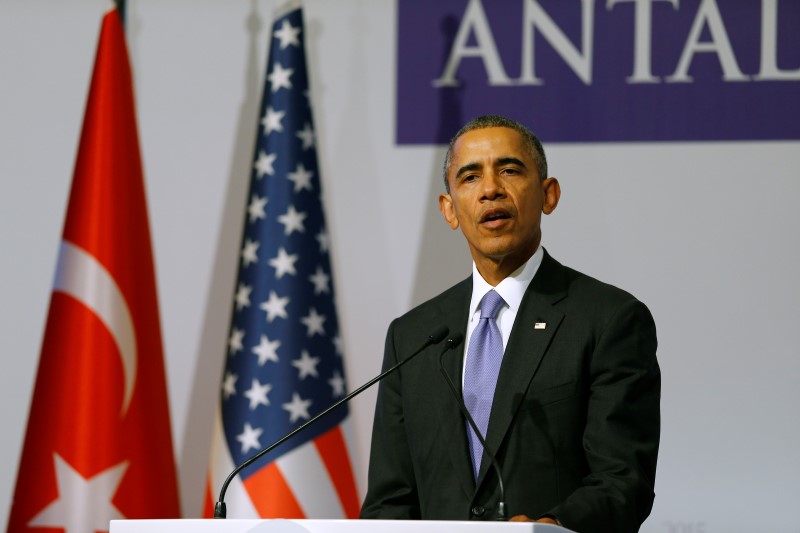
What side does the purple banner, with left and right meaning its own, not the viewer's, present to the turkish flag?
right

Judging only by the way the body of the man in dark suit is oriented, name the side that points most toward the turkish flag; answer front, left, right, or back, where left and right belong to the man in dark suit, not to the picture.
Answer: right

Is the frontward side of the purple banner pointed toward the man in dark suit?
yes

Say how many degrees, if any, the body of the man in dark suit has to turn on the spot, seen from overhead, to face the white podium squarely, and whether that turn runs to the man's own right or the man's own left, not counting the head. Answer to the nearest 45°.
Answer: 0° — they already face it

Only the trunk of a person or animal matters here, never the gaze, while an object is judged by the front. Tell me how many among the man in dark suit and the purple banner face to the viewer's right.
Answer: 0

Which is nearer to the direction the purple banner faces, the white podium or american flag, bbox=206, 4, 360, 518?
the white podium

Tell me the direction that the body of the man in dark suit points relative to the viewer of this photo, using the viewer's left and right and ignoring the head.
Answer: facing the viewer and to the left of the viewer

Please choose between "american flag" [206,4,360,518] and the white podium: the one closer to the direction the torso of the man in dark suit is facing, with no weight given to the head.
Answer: the white podium

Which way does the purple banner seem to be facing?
toward the camera

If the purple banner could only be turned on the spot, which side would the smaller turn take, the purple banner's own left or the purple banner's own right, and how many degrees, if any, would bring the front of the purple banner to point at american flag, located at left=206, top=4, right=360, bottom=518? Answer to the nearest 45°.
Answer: approximately 45° to the purple banner's own right

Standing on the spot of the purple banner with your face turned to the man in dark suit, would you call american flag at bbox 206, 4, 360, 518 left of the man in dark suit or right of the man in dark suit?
right

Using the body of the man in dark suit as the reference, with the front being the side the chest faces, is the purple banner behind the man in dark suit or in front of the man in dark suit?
behind
